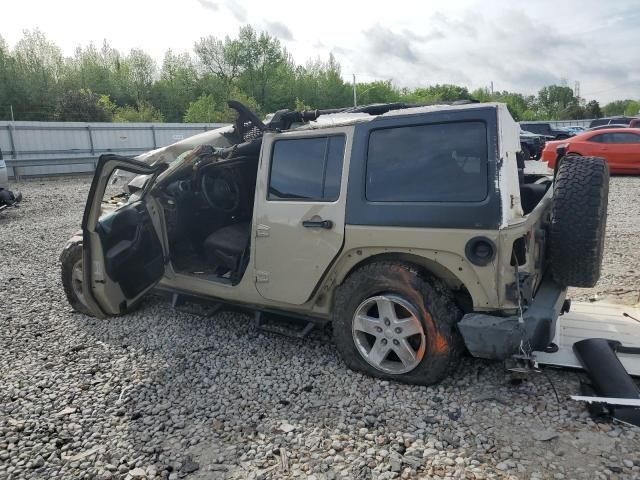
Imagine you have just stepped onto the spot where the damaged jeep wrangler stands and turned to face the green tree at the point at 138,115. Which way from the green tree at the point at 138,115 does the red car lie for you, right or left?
right

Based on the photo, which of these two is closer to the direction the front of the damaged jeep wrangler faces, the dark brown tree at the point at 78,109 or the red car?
the dark brown tree

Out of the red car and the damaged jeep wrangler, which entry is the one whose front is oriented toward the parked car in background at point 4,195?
the damaged jeep wrangler

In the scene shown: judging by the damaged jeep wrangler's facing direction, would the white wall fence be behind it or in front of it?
in front

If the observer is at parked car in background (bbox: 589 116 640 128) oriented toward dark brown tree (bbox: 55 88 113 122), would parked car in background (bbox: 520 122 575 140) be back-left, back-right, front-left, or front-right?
front-left

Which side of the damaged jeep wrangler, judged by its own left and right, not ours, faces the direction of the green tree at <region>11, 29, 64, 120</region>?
front

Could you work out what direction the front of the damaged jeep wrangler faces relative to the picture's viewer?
facing away from the viewer and to the left of the viewer

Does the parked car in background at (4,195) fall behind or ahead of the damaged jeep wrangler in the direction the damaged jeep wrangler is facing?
ahead
